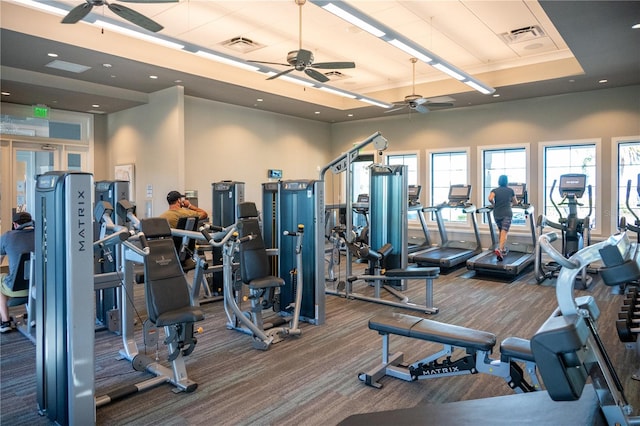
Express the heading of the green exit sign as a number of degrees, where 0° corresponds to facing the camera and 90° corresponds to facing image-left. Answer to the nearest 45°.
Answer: approximately 0°

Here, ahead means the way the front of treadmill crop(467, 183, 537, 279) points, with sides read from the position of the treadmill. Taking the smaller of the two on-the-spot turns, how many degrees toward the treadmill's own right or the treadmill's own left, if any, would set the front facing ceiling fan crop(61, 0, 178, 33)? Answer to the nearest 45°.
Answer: approximately 180°

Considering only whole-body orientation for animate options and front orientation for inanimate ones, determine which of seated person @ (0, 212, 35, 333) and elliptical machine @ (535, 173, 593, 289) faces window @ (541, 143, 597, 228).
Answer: the elliptical machine

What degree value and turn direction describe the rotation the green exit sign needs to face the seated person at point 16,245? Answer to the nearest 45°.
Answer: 0° — it already faces them

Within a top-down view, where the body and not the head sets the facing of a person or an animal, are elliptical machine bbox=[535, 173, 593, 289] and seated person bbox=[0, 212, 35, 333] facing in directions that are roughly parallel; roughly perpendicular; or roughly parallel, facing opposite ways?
roughly perpendicular

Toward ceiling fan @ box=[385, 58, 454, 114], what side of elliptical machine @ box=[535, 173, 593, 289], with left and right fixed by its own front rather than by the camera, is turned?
left

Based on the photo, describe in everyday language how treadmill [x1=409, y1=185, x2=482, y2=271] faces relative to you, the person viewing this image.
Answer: facing away from the viewer and to the right of the viewer

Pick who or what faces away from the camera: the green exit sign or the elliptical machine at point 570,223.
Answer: the elliptical machine

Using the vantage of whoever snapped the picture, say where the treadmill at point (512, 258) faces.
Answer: facing away from the viewer and to the right of the viewer

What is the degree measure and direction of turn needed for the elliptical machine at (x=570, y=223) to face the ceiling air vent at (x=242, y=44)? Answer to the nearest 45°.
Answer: approximately 135° to its left

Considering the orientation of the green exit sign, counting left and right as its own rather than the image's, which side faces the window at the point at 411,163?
left

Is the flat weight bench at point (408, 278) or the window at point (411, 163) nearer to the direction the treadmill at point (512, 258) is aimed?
the window
